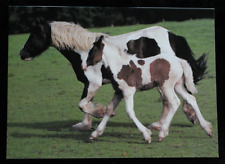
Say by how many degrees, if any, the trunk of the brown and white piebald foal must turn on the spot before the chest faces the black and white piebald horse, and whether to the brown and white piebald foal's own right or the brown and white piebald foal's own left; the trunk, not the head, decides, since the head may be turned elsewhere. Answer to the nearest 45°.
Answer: approximately 45° to the brown and white piebald foal's own right

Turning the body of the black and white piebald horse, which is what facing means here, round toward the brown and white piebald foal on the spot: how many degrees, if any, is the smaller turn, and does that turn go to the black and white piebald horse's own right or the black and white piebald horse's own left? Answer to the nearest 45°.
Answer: approximately 135° to the black and white piebald horse's own left

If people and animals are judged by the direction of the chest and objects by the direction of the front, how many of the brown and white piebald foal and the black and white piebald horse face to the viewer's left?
2

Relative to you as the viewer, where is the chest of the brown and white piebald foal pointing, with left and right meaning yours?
facing to the left of the viewer

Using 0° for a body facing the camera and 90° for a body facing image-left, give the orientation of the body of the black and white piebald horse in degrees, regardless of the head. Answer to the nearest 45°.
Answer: approximately 90°
